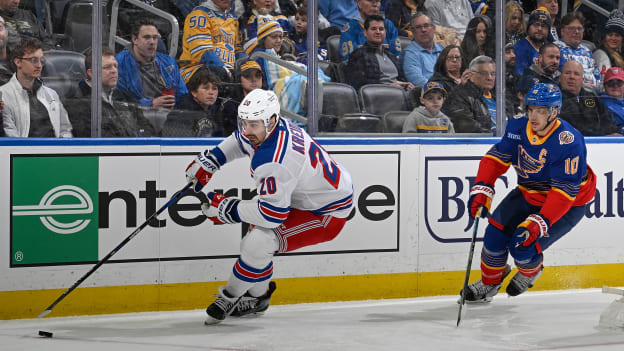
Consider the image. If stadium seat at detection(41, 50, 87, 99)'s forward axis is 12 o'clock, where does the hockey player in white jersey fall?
The hockey player in white jersey is roughly at 10 o'clock from the stadium seat.

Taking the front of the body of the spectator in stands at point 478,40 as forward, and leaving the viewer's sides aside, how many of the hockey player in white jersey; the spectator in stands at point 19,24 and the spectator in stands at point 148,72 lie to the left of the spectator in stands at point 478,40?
0

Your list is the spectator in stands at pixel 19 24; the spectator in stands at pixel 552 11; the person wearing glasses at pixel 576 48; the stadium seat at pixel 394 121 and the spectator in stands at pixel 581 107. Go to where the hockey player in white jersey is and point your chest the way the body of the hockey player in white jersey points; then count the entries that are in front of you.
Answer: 1

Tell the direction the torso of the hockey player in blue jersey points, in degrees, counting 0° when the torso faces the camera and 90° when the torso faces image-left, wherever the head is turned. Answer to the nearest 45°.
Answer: approximately 45°

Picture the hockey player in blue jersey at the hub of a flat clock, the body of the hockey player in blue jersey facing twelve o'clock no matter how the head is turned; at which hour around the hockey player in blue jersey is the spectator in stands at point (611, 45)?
The spectator in stands is roughly at 5 o'clock from the hockey player in blue jersey.

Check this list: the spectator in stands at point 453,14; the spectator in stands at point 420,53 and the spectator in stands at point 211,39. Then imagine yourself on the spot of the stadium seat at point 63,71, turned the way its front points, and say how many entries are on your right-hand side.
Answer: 0

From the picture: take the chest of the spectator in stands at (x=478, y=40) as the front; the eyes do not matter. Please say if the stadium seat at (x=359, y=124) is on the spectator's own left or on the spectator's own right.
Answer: on the spectator's own right

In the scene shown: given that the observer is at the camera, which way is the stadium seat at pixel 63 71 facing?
facing the viewer

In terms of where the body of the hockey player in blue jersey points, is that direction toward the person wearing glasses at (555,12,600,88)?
no

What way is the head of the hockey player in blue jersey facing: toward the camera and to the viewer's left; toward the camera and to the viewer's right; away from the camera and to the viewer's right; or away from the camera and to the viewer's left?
toward the camera and to the viewer's left

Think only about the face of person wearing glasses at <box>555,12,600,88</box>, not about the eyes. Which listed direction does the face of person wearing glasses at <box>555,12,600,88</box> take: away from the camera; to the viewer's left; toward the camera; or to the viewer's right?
toward the camera

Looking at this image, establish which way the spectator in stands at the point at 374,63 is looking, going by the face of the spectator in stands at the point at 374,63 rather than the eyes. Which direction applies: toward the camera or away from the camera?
toward the camera

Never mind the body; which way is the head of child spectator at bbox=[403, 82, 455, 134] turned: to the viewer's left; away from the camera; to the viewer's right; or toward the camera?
toward the camera

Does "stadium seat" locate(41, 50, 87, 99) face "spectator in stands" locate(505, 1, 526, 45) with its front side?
no
